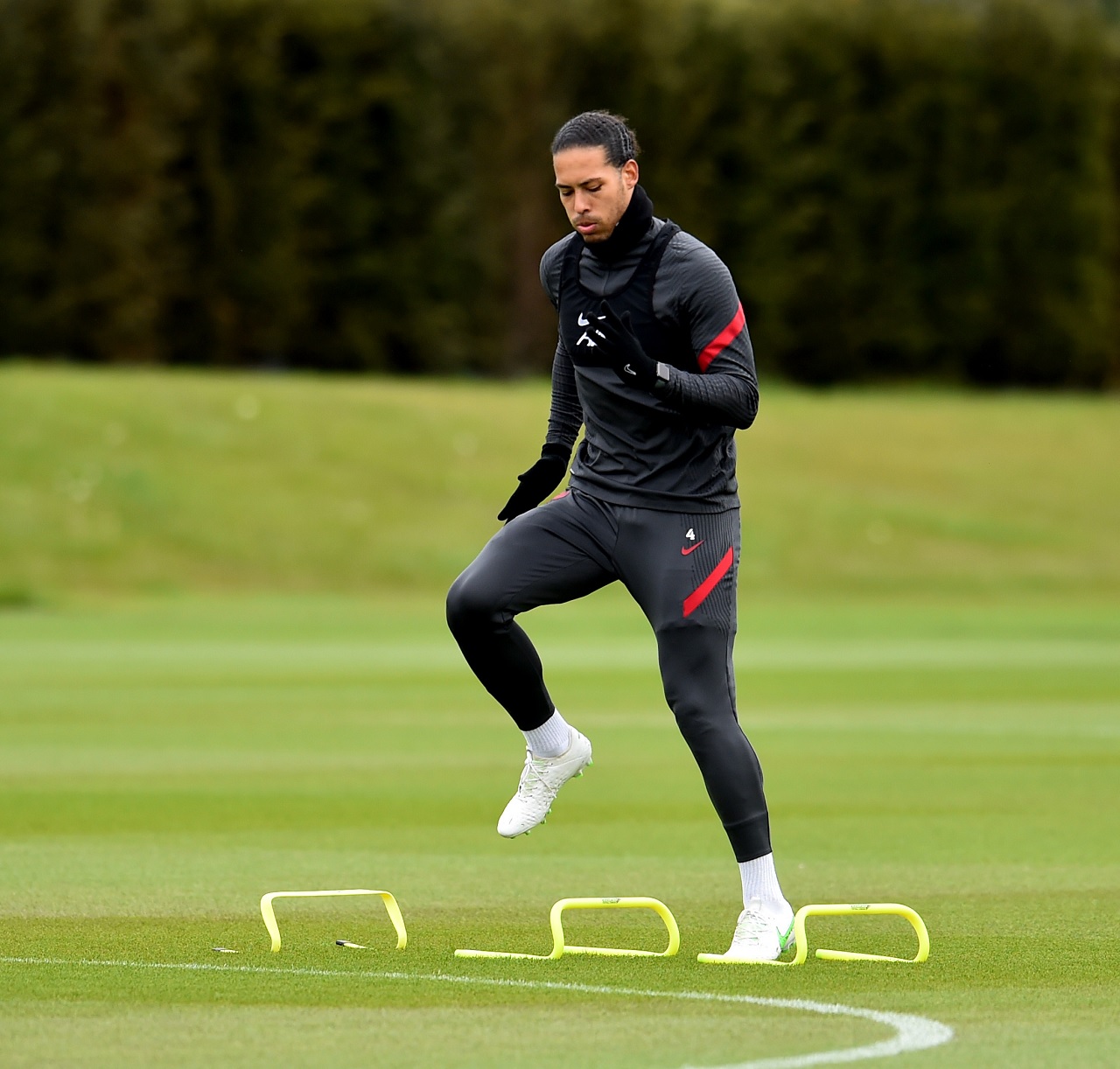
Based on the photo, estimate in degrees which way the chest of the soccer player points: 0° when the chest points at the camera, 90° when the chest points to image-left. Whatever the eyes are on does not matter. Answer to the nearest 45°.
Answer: approximately 45°
